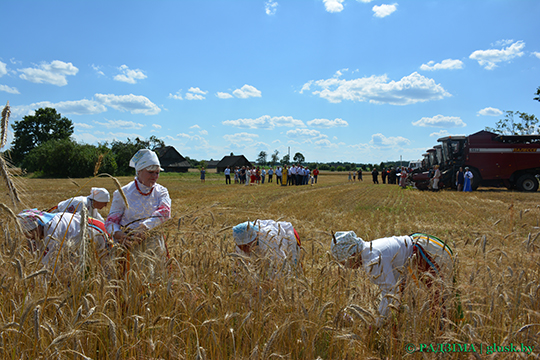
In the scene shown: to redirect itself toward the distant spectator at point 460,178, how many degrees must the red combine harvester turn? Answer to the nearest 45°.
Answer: approximately 45° to its left

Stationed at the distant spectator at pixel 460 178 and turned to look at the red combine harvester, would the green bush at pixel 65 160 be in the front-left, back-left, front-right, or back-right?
back-left

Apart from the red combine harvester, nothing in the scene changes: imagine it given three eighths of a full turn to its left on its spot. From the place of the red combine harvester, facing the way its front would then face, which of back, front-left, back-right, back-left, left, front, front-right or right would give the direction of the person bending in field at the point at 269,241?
front-right

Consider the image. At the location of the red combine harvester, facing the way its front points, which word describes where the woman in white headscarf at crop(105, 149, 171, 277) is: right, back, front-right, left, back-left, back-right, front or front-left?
left

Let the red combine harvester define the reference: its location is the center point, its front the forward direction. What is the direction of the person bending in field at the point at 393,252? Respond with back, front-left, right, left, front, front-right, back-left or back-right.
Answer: left

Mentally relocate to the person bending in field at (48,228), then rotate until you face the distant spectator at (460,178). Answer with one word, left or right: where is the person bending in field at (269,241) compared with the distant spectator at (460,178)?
right

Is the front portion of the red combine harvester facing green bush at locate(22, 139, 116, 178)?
yes

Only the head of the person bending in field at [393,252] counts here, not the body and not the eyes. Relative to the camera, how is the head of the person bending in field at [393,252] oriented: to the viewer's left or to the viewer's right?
to the viewer's left

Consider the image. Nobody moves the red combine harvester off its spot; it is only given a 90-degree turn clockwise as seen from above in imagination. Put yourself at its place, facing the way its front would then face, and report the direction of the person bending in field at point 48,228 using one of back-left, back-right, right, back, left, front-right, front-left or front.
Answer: back

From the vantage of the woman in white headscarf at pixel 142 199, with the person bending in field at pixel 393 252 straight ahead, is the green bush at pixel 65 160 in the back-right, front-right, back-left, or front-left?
back-left

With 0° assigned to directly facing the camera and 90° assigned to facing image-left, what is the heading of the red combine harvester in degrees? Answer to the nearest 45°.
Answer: approximately 90°

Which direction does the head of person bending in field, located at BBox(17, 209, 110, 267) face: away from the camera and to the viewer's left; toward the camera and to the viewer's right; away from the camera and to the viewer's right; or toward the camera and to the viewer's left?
toward the camera and to the viewer's left
